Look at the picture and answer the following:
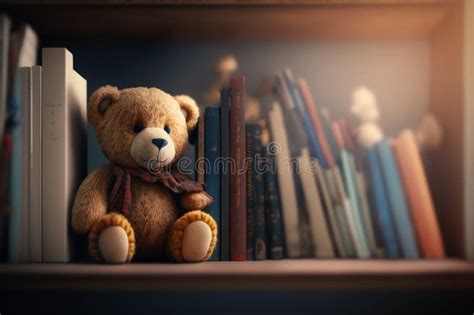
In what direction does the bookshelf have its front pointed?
toward the camera
